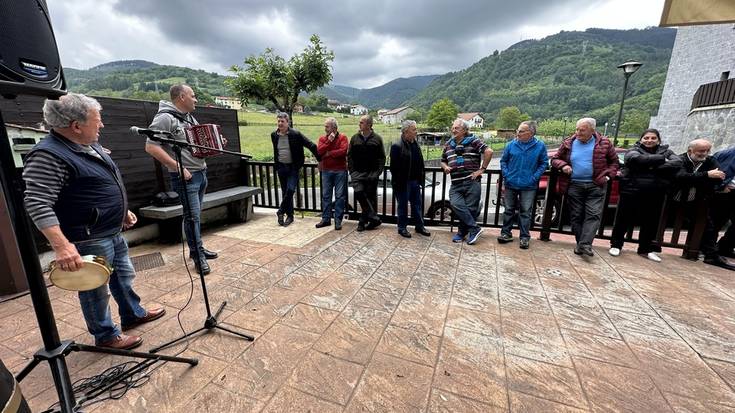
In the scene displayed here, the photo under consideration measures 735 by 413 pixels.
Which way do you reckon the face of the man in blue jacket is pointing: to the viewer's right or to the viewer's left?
to the viewer's left

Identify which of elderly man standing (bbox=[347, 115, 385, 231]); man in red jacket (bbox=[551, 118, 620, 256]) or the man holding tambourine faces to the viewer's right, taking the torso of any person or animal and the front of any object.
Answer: the man holding tambourine

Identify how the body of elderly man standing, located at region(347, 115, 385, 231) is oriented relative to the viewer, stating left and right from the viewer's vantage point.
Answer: facing the viewer

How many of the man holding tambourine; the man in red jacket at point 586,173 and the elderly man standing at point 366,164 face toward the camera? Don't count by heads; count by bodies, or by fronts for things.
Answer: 2

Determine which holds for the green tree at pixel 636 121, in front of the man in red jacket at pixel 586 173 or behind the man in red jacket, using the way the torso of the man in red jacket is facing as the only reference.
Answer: behind

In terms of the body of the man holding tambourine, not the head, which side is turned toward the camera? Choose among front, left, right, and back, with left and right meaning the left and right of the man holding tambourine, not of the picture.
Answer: right

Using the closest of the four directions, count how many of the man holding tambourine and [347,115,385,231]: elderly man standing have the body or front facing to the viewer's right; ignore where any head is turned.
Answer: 1

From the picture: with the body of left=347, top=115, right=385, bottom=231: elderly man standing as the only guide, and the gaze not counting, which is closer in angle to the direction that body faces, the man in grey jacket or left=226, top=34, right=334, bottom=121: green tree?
the man in grey jacket

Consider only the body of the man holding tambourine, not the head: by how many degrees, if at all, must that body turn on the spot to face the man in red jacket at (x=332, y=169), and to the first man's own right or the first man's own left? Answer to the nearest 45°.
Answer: approximately 45° to the first man's own left

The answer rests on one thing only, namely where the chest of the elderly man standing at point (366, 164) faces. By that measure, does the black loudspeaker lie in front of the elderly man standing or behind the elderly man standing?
in front

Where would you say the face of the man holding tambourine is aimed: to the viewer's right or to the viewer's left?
to the viewer's right

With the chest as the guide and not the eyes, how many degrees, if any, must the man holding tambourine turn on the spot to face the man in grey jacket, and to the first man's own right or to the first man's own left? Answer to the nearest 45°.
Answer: approximately 45° to the first man's own left

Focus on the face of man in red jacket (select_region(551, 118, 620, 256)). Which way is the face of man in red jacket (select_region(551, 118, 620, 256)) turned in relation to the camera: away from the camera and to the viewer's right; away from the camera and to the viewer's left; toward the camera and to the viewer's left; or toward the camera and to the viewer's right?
toward the camera and to the viewer's left

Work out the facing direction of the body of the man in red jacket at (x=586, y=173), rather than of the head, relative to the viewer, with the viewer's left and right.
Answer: facing the viewer

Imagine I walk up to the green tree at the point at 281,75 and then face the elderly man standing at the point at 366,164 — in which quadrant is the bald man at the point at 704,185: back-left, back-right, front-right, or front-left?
front-left
